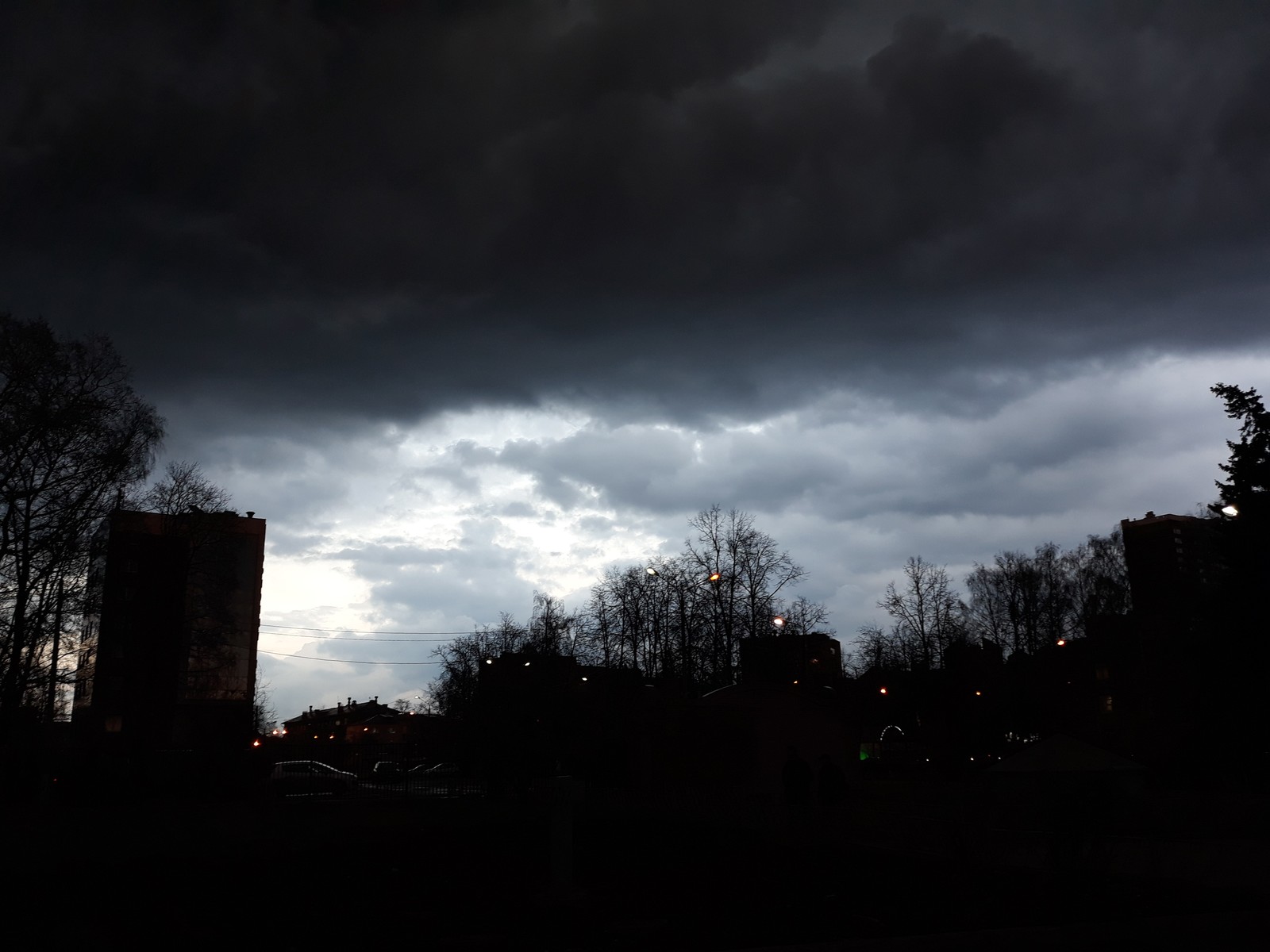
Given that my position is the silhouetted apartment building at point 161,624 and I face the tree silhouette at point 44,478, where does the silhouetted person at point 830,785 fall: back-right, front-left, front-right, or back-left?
front-left

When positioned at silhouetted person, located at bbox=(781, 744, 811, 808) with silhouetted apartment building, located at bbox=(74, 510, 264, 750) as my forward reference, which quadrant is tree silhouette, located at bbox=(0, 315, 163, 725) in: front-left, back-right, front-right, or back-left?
front-left

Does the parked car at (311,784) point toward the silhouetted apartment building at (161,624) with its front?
no

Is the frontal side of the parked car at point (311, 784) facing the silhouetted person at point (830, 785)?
no
